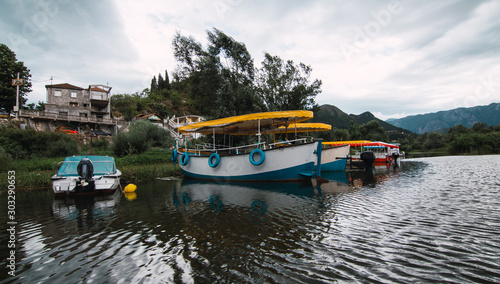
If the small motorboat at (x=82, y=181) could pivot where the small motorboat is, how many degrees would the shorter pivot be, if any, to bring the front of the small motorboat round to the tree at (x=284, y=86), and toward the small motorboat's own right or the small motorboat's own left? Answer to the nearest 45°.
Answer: approximately 45° to the small motorboat's own right

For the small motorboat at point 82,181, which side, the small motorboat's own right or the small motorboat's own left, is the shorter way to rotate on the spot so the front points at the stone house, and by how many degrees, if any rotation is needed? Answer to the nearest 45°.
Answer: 0° — it already faces it

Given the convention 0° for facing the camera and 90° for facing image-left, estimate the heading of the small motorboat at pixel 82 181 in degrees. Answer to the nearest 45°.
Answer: approximately 180°

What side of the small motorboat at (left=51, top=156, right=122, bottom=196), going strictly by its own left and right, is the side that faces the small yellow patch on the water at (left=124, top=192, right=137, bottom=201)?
right

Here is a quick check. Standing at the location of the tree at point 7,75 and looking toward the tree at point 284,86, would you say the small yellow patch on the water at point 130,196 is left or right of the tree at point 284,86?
right

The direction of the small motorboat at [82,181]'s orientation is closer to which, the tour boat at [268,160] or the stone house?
the stone house

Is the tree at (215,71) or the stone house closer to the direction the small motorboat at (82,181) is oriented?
the stone house

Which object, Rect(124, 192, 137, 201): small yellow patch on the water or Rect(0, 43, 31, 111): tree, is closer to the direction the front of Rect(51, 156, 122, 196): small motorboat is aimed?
the tree

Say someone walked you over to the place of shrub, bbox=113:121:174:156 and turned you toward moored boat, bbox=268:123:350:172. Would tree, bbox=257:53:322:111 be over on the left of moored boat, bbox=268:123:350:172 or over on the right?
left

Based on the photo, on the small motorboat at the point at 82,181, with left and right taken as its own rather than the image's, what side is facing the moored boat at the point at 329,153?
right

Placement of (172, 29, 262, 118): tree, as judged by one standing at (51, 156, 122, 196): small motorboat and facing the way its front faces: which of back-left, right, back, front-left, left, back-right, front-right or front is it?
front-right

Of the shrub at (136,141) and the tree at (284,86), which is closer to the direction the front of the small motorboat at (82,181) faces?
the shrub
